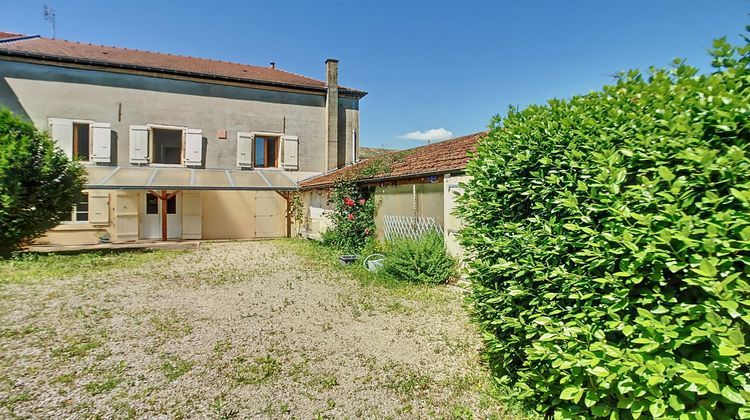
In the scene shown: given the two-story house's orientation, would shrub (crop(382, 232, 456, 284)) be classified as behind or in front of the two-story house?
in front

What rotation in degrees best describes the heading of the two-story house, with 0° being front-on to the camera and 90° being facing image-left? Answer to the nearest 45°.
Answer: approximately 0°

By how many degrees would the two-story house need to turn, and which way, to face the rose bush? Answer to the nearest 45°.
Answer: approximately 45° to its left

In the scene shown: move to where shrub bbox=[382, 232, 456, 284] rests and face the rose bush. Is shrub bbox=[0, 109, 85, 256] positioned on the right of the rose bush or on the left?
left

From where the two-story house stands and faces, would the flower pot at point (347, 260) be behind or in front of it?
in front

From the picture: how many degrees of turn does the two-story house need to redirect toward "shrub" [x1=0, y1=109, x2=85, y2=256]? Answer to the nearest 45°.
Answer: approximately 45° to its right
